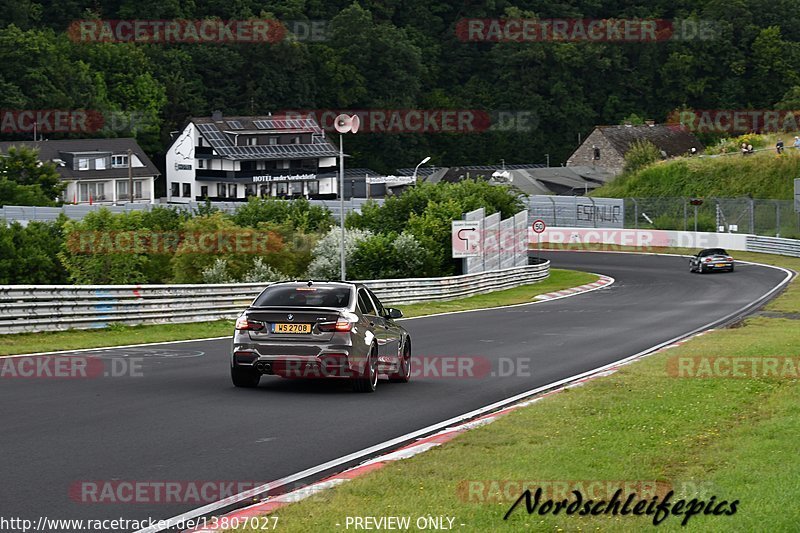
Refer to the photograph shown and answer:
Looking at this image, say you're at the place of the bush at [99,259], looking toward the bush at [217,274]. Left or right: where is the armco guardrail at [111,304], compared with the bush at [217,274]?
right

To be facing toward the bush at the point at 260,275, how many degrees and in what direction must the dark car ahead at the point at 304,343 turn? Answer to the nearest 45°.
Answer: approximately 45° to its left

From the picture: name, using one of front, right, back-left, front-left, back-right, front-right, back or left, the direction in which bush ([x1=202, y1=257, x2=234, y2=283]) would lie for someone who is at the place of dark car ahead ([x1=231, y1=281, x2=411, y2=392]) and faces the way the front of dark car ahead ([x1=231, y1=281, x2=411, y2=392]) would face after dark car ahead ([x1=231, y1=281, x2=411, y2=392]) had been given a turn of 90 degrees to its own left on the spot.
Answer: front-right

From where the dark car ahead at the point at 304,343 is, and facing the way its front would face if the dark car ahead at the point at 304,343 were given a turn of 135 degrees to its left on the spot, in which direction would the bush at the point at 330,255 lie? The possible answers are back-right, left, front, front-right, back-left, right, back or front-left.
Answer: right

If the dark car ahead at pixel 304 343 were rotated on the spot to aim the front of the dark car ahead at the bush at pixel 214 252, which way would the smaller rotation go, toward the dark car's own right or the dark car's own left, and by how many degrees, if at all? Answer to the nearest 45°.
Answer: approximately 45° to the dark car's own left

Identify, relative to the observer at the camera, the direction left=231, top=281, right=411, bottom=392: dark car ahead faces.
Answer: facing away from the viewer and to the right of the viewer

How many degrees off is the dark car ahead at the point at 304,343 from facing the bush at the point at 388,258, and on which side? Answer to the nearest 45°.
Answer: approximately 45° to its left
